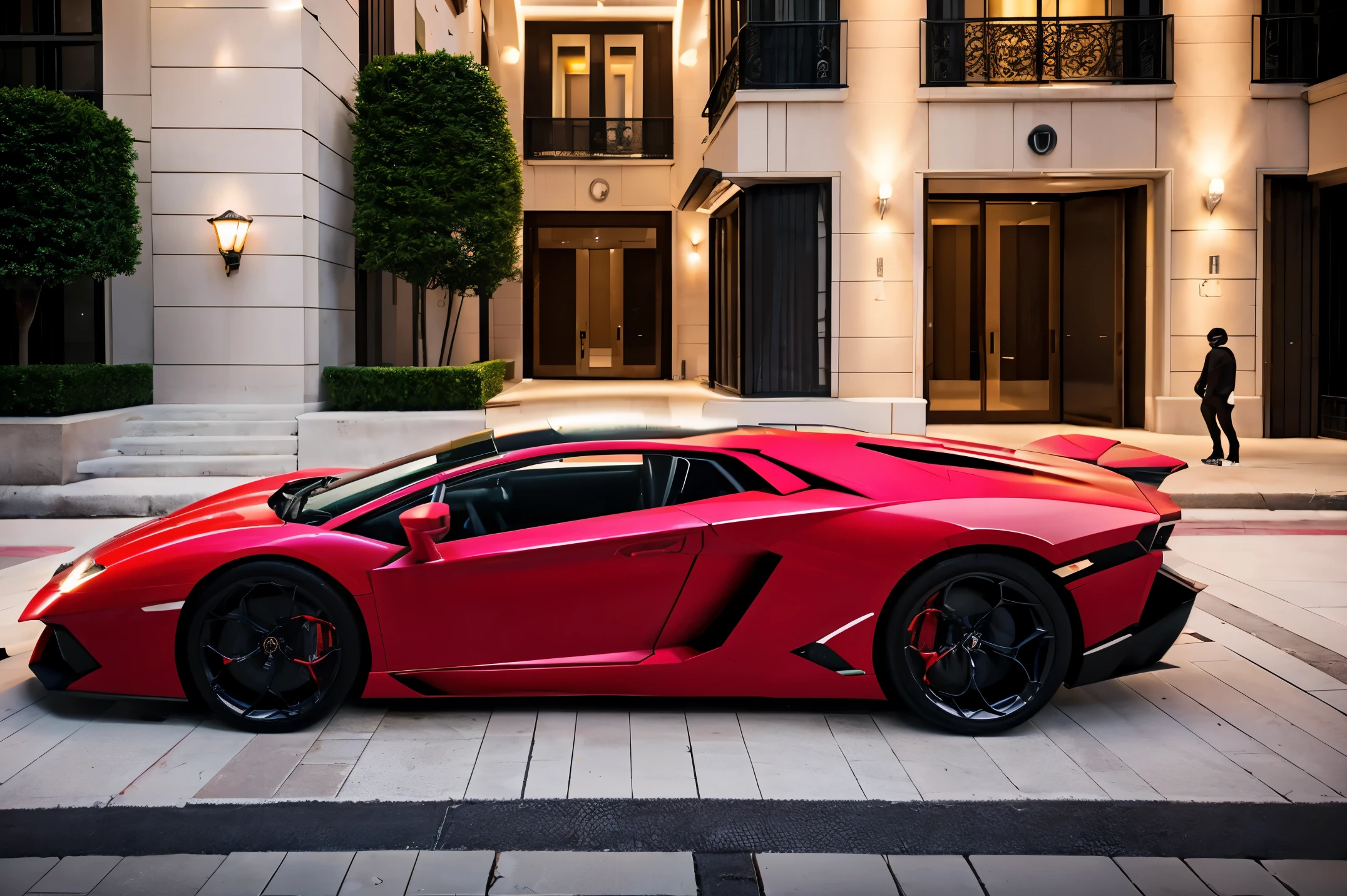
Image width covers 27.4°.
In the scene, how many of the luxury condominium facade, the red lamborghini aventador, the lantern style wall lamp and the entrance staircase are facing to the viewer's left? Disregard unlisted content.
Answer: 1

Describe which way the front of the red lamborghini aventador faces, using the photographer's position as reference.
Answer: facing to the left of the viewer

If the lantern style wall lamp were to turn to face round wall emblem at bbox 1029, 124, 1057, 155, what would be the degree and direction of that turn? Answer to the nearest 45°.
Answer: approximately 90° to its left

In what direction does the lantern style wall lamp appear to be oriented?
toward the camera

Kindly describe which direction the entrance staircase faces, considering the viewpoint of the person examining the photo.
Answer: facing the viewer

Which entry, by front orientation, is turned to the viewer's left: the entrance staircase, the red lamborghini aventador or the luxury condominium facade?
the red lamborghini aventador

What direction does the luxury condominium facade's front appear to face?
toward the camera

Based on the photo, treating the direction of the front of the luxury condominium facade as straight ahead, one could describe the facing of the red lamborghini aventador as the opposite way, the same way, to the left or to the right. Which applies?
to the right

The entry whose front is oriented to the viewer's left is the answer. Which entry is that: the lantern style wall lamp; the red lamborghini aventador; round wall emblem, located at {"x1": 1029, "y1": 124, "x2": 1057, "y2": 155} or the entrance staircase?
the red lamborghini aventador

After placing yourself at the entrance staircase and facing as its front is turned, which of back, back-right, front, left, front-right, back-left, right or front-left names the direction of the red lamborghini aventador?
front

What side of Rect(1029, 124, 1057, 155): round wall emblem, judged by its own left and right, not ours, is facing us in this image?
front

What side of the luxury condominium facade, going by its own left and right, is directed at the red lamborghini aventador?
front

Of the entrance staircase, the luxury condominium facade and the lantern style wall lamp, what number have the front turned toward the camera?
3
